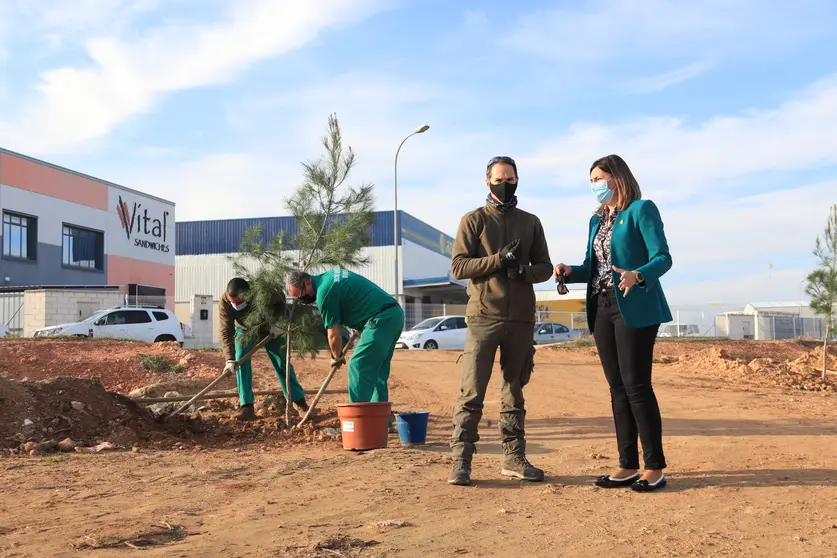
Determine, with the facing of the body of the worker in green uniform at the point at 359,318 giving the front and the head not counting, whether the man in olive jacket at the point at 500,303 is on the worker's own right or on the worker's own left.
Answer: on the worker's own left

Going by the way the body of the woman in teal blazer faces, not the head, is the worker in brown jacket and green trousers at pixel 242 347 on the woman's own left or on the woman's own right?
on the woman's own right

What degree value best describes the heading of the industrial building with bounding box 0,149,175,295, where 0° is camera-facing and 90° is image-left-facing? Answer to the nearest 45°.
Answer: approximately 315°

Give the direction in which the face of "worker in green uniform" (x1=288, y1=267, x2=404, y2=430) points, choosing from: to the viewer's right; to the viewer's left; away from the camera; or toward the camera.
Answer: to the viewer's left

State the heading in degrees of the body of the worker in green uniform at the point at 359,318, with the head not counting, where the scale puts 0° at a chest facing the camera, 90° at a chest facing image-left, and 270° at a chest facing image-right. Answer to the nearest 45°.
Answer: approximately 90°

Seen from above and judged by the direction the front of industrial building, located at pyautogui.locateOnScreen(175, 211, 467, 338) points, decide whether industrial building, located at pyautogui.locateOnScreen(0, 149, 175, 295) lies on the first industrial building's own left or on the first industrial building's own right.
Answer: on the first industrial building's own right

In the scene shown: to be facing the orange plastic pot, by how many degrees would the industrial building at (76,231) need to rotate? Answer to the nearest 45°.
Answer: approximately 45° to its right

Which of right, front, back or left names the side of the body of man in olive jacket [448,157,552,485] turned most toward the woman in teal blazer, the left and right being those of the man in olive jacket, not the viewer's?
left
